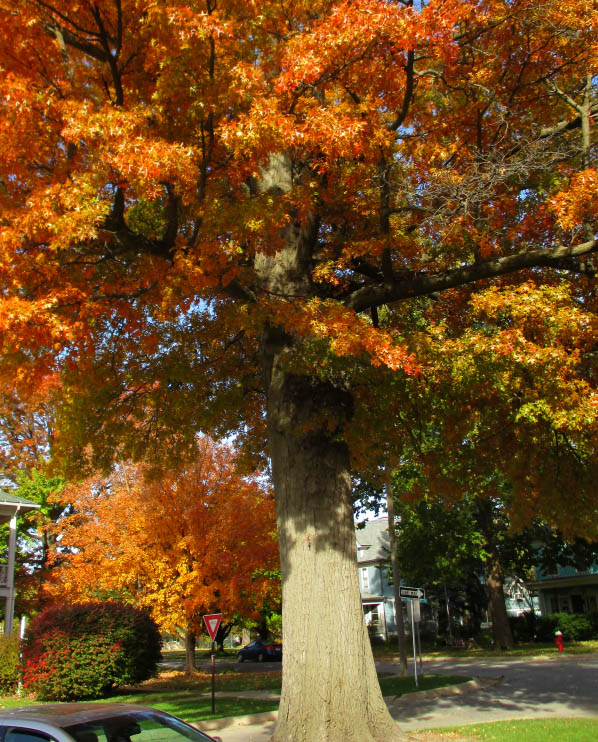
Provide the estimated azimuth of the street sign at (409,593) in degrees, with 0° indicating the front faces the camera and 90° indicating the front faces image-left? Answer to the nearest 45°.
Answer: approximately 0°

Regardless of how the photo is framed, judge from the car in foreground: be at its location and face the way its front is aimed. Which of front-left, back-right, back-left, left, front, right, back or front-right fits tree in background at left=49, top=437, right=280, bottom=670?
back-left

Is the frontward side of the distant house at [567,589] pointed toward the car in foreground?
yes

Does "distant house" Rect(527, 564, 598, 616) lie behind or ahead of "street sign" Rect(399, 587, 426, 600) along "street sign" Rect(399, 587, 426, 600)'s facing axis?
behind

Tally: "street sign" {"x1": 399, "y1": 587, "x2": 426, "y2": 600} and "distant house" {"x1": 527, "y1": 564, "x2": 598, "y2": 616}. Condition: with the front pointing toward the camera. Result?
2

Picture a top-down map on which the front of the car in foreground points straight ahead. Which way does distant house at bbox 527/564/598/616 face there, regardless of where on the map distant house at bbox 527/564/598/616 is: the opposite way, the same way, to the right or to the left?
to the right

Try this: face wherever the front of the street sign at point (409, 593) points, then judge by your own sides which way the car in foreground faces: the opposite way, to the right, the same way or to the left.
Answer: to the left

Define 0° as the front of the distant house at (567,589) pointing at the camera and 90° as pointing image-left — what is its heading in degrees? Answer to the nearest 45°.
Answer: approximately 0°

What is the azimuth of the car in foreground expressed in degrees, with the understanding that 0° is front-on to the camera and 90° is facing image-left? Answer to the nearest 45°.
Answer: approximately 315°

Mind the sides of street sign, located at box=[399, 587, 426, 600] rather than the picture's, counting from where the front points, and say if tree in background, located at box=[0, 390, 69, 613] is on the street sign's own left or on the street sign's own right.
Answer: on the street sign's own right
